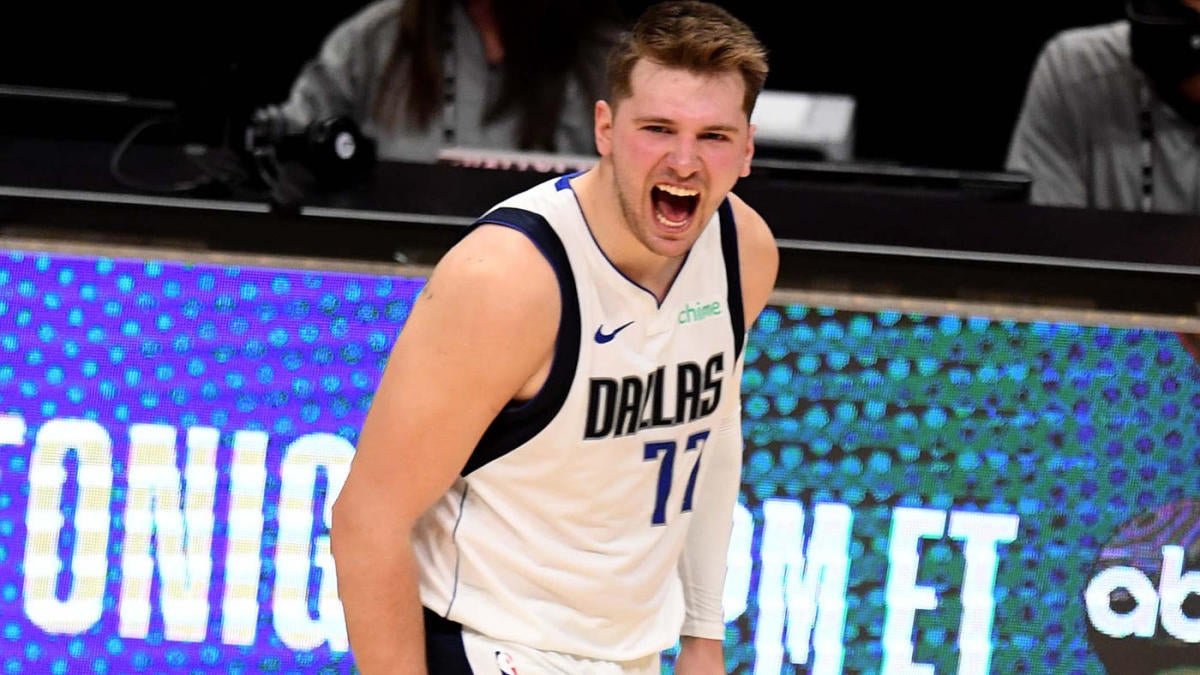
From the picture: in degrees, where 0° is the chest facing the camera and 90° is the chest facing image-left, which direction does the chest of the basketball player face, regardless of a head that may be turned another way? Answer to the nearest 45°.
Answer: approximately 315°

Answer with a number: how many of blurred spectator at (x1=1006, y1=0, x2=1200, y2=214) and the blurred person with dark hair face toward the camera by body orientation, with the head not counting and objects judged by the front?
2

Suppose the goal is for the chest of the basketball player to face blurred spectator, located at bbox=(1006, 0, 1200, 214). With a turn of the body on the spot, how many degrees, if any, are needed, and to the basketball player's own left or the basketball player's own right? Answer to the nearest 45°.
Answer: approximately 90° to the basketball player's own left

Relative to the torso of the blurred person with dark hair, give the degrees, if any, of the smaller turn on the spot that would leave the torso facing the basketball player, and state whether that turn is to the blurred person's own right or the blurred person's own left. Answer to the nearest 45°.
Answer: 0° — they already face them

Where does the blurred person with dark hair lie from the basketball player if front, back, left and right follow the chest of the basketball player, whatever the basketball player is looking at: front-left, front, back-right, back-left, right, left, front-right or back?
back-left

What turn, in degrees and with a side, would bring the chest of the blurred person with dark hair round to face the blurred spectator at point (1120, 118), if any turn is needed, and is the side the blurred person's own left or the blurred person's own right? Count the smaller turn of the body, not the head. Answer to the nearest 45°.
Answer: approximately 90° to the blurred person's own left

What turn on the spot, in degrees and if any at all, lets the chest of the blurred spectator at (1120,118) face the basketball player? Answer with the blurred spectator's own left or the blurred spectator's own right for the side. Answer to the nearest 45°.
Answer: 0° — they already face them

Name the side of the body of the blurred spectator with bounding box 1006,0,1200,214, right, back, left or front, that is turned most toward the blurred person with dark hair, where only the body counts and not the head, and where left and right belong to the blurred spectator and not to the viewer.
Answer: right

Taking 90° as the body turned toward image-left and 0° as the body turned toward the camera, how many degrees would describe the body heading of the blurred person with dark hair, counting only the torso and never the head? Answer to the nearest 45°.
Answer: approximately 0°
